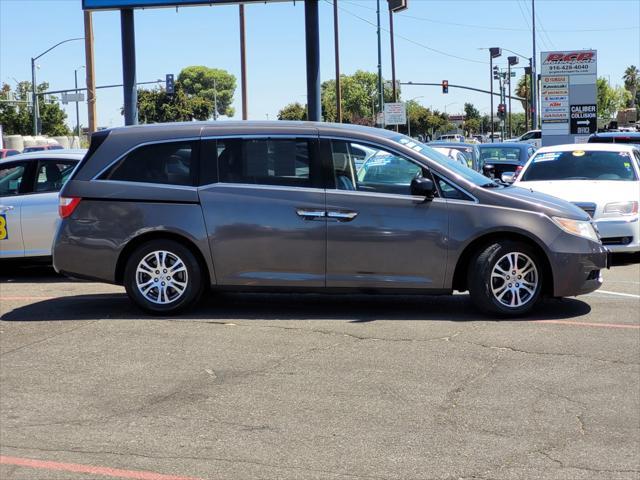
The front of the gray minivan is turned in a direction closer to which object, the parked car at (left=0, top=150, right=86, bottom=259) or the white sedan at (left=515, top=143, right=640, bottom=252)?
the white sedan

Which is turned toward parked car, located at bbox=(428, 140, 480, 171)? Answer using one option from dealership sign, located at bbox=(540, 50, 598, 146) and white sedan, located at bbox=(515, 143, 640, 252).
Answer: the dealership sign

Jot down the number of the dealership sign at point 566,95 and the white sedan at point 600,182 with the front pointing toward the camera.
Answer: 2

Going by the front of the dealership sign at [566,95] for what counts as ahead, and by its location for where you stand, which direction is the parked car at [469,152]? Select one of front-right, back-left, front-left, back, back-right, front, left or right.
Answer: front

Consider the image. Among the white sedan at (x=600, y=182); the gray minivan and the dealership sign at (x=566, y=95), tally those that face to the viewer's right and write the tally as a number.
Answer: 1

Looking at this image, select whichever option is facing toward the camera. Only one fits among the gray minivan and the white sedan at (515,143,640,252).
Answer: the white sedan

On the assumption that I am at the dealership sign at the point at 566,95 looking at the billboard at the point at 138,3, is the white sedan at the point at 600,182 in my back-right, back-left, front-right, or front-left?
front-left

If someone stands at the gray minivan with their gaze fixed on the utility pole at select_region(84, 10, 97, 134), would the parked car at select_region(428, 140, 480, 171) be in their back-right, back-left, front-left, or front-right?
front-right

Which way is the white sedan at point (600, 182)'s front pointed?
toward the camera

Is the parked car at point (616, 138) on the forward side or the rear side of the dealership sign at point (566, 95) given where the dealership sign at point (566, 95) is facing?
on the forward side

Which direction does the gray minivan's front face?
to the viewer's right

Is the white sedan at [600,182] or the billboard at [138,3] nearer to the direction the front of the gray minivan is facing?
the white sedan

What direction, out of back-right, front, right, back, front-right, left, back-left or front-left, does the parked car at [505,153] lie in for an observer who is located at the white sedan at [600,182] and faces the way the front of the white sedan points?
back

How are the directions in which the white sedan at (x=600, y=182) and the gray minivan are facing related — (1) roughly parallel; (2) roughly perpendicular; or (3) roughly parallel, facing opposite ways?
roughly perpendicular

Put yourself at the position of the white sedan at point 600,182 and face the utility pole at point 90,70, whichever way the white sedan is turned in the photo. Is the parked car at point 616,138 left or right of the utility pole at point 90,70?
right

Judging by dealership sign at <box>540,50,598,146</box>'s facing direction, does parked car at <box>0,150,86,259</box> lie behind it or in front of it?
in front
